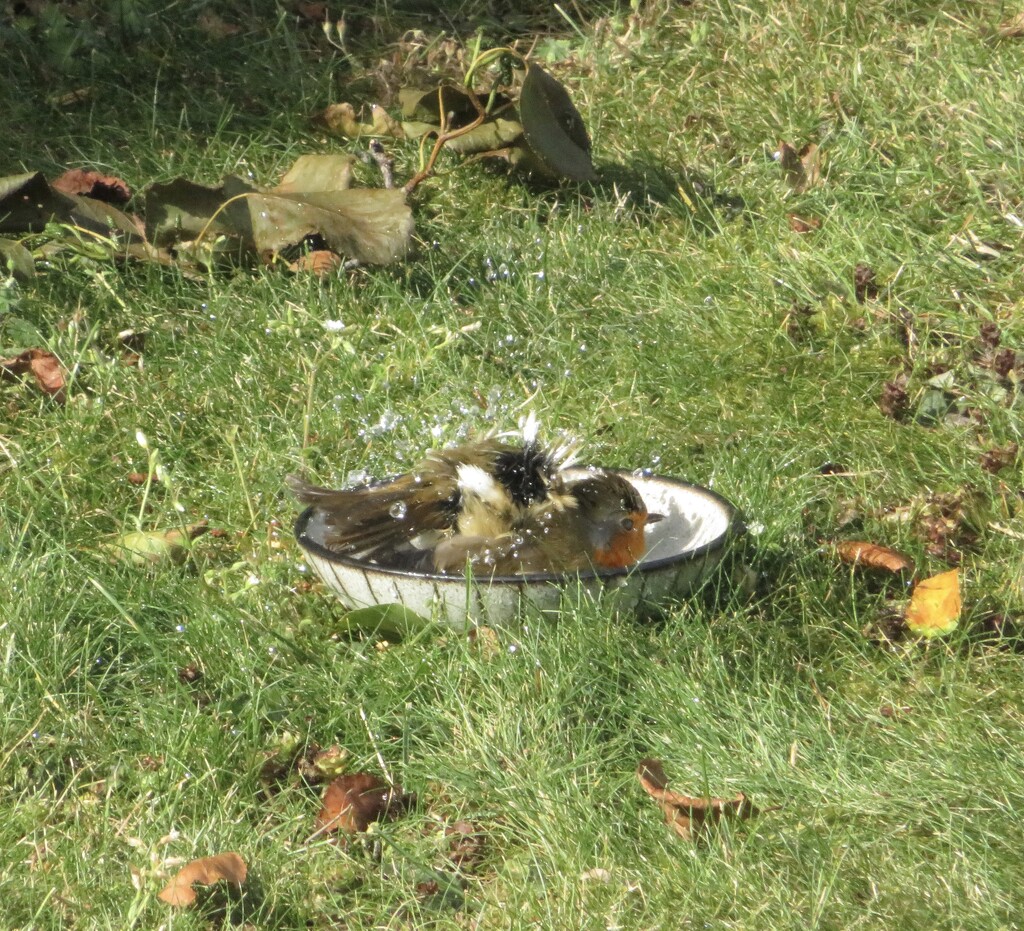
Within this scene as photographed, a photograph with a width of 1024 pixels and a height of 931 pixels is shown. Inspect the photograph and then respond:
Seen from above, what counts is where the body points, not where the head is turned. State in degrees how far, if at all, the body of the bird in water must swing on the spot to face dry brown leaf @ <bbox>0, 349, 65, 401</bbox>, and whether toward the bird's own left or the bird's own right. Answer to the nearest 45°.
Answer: approximately 135° to the bird's own left

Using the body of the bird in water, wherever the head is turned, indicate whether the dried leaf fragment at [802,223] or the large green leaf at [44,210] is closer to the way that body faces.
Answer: the dried leaf fragment

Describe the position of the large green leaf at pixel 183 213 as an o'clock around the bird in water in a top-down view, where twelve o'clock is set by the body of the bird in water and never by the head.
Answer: The large green leaf is roughly at 8 o'clock from the bird in water.

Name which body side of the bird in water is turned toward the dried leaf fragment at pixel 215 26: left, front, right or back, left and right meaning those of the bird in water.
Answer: left

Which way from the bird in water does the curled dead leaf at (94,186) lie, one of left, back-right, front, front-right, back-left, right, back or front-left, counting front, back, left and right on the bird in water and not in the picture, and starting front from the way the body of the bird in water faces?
back-left

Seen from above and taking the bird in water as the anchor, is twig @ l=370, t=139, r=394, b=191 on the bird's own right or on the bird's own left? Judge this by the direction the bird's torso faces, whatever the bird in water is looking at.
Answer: on the bird's own left

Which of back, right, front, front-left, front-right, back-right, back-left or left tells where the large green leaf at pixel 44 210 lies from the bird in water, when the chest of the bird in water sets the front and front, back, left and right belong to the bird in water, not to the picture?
back-left

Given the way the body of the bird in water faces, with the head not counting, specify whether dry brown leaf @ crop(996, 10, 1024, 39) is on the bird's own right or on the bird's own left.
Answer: on the bird's own left

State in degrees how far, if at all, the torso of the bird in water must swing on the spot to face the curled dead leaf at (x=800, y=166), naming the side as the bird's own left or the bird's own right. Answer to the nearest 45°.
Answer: approximately 90° to the bird's own left

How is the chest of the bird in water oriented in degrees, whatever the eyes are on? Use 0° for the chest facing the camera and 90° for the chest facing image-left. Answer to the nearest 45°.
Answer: approximately 270°

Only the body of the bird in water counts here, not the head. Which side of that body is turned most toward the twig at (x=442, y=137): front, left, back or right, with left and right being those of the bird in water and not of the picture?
left
